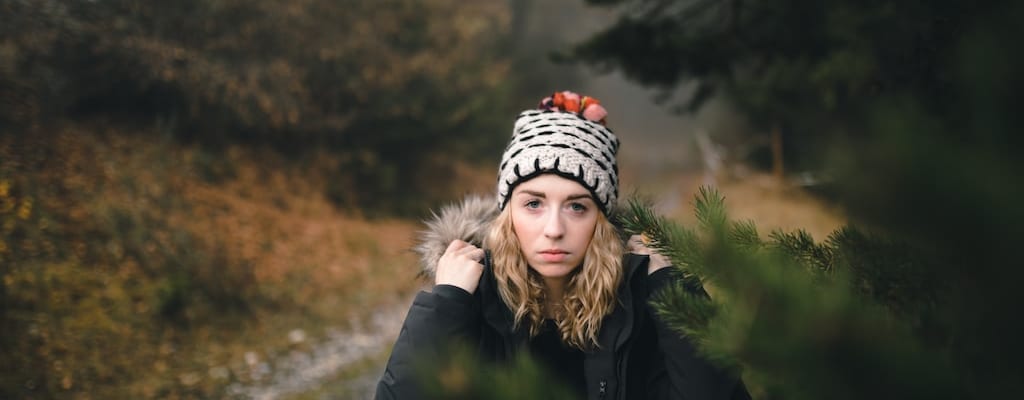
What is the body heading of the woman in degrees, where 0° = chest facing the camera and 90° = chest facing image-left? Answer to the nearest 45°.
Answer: approximately 0°

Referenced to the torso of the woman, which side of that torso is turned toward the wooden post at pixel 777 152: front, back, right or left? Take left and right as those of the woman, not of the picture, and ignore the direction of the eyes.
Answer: back

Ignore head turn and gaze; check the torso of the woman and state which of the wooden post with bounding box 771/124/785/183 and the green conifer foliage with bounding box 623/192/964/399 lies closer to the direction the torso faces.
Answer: the green conifer foliage

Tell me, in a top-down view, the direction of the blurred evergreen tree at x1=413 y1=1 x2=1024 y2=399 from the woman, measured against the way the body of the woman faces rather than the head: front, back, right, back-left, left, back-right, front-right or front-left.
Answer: front

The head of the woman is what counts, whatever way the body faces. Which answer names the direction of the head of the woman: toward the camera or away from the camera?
toward the camera

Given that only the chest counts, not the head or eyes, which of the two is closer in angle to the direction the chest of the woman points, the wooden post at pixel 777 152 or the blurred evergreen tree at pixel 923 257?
the blurred evergreen tree
